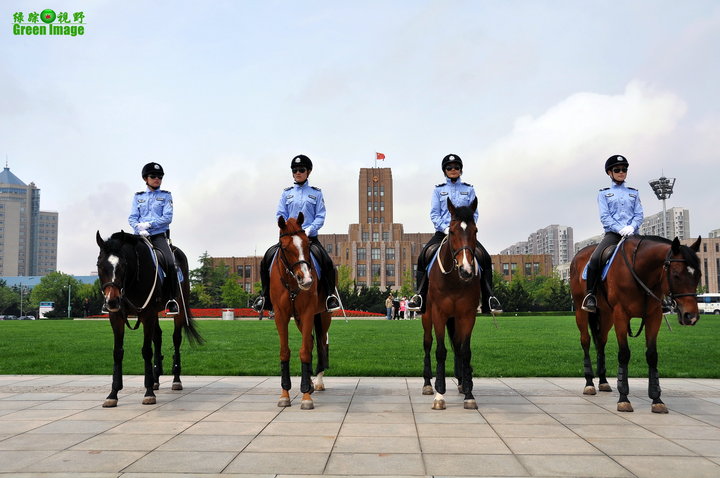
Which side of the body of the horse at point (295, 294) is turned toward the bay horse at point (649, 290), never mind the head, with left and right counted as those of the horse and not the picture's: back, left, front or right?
left

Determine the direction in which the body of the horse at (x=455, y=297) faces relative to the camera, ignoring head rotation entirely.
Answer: toward the camera

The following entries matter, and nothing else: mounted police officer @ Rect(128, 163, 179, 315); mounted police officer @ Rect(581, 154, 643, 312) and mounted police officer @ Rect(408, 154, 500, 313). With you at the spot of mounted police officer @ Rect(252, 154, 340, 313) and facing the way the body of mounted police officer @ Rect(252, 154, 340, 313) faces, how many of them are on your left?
2

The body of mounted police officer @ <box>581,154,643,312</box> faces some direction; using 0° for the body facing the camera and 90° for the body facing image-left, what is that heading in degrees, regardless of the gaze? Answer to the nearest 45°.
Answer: approximately 315°

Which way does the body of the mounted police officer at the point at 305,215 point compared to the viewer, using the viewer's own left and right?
facing the viewer

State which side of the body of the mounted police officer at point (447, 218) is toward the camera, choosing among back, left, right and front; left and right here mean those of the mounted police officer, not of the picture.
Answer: front

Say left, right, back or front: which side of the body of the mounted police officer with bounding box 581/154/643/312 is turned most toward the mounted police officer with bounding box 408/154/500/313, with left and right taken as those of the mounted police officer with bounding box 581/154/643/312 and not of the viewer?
right

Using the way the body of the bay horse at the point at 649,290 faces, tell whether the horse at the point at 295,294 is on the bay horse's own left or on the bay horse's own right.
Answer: on the bay horse's own right

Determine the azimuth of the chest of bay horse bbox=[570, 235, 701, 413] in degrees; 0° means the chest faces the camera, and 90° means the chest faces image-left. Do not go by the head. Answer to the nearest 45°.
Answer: approximately 315°

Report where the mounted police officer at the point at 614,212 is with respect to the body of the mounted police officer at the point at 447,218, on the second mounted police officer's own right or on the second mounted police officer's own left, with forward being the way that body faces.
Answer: on the second mounted police officer's own left

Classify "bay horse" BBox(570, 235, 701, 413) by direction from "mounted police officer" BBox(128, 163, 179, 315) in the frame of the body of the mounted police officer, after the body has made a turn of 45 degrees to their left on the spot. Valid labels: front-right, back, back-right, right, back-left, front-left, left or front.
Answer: front-left
